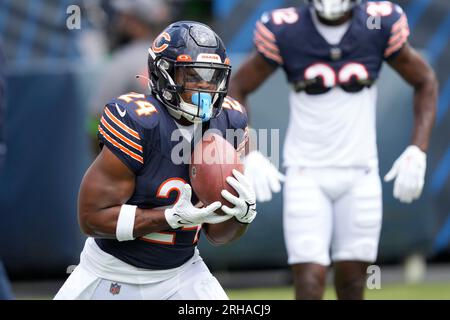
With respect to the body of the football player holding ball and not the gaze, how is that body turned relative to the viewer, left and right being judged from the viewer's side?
facing the viewer and to the right of the viewer

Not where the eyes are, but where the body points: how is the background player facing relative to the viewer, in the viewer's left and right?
facing the viewer

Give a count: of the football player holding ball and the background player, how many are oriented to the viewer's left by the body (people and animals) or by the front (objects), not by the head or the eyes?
0

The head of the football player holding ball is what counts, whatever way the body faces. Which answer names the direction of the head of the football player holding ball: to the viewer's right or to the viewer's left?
to the viewer's right

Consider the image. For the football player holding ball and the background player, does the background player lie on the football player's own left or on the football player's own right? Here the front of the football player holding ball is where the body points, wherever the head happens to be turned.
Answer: on the football player's own left

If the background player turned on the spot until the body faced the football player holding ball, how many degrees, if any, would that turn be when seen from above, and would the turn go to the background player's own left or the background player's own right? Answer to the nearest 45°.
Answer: approximately 45° to the background player's own right
